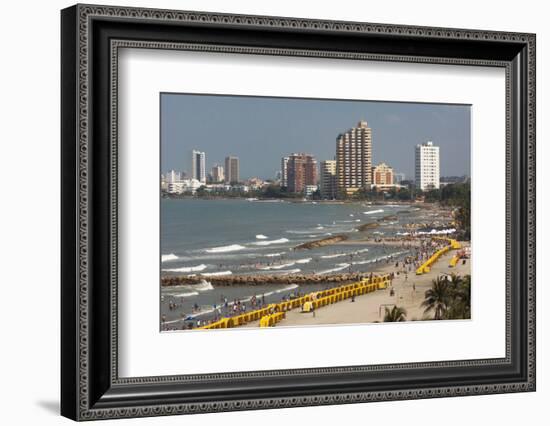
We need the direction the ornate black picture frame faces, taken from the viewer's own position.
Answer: facing the viewer and to the right of the viewer
